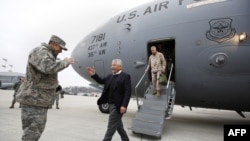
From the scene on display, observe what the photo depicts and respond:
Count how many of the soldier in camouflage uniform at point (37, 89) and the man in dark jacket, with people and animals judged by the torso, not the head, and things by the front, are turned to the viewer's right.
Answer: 1

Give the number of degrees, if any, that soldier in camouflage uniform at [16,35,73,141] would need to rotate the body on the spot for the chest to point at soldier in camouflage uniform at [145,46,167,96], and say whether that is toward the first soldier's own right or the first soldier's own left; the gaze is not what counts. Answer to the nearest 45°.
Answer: approximately 45° to the first soldier's own left

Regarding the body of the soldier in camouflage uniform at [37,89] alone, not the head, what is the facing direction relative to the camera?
to the viewer's right

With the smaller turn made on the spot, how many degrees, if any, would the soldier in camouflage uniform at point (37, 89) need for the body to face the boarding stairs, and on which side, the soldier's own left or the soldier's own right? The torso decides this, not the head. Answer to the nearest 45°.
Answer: approximately 45° to the soldier's own left

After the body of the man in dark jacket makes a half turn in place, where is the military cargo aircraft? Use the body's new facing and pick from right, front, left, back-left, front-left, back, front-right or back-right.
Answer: front

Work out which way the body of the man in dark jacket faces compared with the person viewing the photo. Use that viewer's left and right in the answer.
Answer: facing the viewer and to the left of the viewer

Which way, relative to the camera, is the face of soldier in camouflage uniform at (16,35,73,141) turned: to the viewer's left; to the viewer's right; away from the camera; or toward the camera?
to the viewer's right

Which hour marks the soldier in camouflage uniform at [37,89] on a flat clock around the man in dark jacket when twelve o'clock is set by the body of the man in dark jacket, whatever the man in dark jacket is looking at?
The soldier in camouflage uniform is roughly at 12 o'clock from the man in dark jacket.

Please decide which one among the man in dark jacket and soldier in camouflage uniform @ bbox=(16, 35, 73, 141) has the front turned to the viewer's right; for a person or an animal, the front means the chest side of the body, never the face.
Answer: the soldier in camouflage uniform
